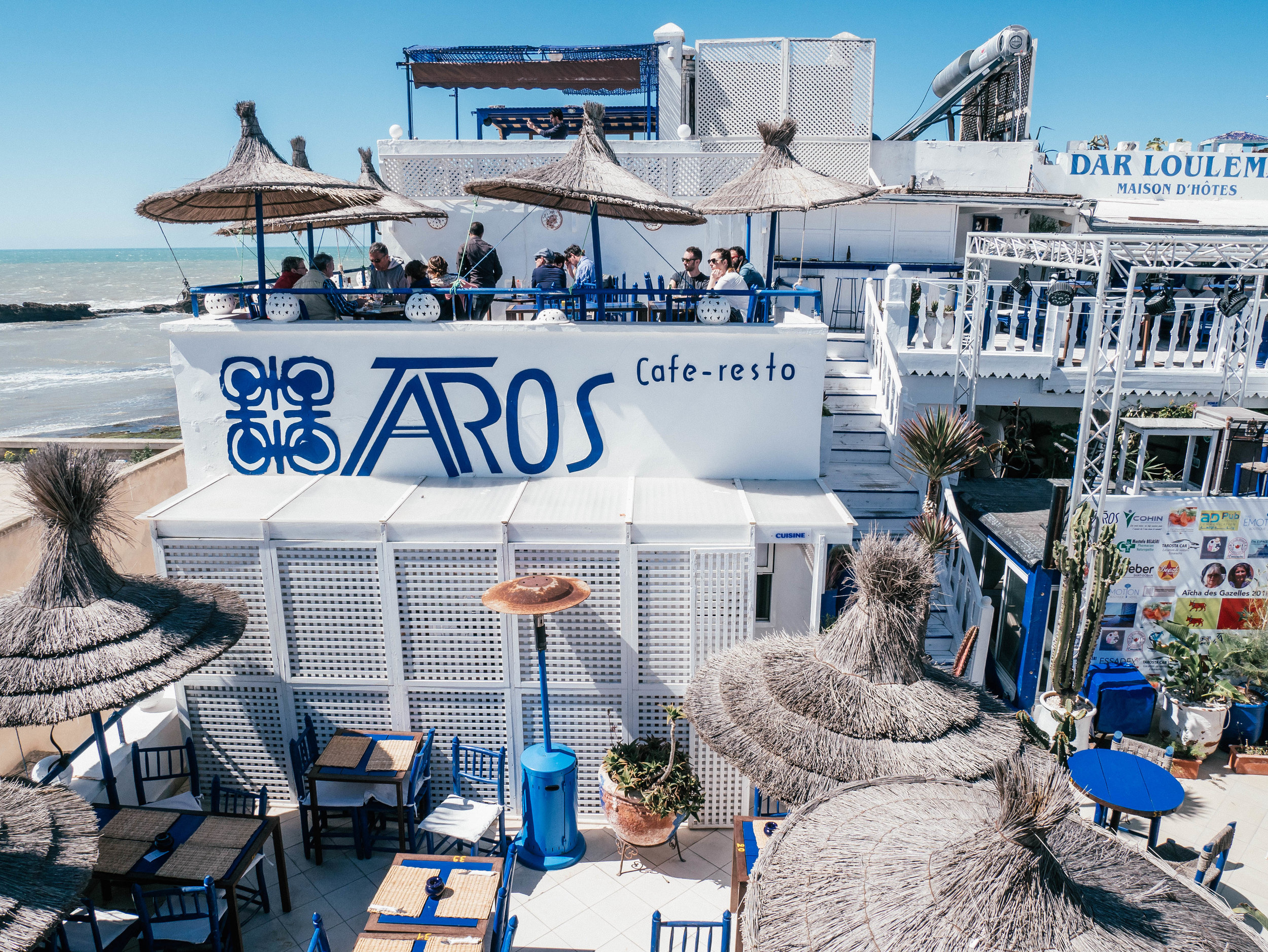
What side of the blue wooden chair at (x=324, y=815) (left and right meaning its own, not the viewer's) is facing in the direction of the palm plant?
front

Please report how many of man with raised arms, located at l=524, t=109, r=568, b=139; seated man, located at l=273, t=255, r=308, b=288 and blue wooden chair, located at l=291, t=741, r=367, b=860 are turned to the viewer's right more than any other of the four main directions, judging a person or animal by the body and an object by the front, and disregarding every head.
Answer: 2

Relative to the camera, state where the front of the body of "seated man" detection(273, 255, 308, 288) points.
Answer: to the viewer's right

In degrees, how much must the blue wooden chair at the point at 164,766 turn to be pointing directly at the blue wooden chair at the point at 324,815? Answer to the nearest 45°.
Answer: approximately 45° to its left

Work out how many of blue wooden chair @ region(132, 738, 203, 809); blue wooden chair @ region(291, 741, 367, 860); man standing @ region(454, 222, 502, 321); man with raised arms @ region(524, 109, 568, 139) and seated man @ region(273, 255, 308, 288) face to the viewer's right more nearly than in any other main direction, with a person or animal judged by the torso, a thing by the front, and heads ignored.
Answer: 2

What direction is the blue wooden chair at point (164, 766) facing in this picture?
toward the camera

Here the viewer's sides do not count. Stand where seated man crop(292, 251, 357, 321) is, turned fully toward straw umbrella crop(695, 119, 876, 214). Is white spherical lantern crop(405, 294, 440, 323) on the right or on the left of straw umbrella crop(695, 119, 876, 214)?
right

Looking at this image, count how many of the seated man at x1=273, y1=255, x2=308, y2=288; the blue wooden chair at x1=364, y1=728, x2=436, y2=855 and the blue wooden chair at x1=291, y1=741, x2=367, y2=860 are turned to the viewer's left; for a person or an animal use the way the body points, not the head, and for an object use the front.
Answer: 1

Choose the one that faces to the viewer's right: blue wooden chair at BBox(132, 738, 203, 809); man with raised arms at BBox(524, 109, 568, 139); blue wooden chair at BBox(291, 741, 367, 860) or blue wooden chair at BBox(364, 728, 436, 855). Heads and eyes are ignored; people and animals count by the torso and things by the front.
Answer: blue wooden chair at BBox(291, 741, 367, 860)

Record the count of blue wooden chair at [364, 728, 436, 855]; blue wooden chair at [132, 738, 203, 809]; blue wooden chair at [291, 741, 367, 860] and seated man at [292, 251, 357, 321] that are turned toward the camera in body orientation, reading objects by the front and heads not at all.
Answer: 1

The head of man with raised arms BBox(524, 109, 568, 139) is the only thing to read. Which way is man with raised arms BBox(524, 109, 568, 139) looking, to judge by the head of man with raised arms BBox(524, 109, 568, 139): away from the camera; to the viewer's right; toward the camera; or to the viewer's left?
to the viewer's left

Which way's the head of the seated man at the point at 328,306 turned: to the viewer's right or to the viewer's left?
to the viewer's right
